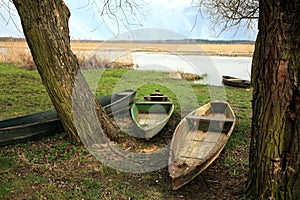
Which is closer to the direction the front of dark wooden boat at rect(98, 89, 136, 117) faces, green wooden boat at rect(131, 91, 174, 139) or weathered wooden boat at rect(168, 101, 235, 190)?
the green wooden boat

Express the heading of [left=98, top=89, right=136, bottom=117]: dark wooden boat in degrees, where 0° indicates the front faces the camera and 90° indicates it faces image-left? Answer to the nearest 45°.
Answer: approximately 225°

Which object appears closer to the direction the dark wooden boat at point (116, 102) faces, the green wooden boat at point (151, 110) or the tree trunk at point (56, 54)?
the green wooden boat

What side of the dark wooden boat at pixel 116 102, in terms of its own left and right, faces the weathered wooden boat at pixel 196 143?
right

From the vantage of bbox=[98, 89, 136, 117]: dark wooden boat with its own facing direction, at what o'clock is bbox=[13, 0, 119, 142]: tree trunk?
The tree trunk is roughly at 5 o'clock from the dark wooden boat.
